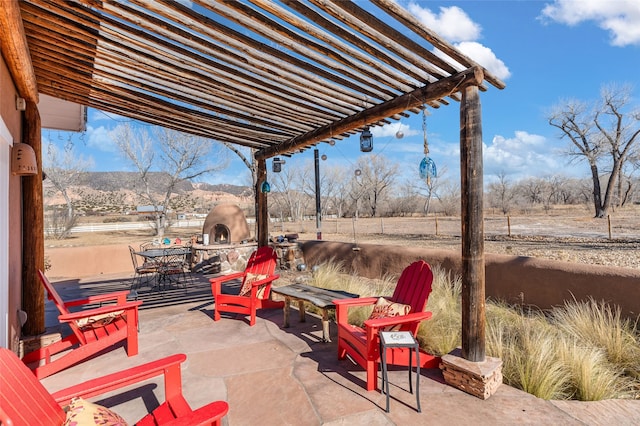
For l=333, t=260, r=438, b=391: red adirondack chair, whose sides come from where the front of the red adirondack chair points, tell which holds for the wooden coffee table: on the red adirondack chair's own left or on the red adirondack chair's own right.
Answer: on the red adirondack chair's own right

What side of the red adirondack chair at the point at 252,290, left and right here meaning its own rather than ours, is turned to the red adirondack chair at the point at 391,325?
left

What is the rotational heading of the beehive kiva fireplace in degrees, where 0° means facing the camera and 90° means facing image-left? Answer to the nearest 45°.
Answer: approximately 45°

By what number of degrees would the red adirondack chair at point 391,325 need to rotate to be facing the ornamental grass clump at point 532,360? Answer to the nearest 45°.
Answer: approximately 135° to its left

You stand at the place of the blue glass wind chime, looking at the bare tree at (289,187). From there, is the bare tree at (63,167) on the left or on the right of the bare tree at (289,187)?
left

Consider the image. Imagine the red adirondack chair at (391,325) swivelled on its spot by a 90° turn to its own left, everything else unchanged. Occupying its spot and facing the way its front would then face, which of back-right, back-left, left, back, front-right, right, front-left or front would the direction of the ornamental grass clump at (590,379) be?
front-left

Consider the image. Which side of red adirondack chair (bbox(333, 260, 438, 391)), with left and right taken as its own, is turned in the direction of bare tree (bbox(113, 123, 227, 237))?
right

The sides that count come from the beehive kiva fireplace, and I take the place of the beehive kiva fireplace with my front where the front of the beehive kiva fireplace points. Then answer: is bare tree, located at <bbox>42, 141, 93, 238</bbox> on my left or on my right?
on my right

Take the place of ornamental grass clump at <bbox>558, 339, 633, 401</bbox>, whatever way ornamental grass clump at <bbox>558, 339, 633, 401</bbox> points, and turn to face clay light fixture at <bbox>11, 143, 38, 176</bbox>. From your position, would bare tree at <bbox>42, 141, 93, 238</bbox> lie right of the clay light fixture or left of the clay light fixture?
right

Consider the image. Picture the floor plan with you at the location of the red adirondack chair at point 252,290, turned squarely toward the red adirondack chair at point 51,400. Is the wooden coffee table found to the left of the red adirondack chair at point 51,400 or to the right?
left
